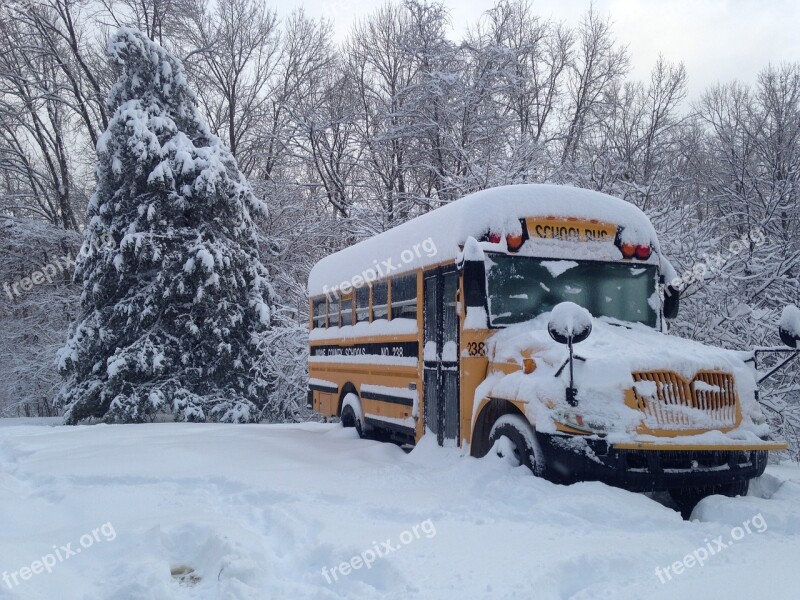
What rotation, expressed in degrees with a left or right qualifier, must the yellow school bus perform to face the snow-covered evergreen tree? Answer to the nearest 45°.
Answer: approximately 180°

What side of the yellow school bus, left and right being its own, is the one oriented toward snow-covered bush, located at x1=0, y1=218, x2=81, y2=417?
back

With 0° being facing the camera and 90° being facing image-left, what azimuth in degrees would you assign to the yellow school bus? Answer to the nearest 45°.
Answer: approximately 315°
